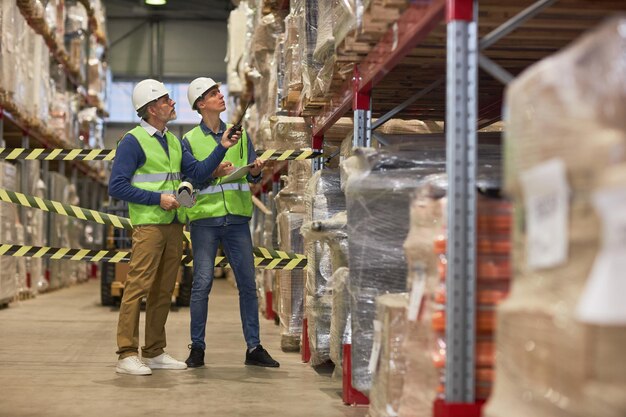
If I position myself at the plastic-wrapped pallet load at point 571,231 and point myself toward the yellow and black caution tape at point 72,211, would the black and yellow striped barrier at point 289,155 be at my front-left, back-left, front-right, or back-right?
front-right

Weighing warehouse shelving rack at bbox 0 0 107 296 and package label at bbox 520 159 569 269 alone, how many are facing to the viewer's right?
1

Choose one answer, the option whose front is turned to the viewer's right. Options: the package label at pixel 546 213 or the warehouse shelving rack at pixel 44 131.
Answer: the warehouse shelving rack

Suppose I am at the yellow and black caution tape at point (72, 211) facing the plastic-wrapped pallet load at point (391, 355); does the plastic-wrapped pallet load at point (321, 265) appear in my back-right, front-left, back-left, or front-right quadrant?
front-left

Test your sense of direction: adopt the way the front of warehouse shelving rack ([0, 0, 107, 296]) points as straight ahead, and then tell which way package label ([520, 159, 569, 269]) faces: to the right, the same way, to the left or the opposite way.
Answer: the opposite way

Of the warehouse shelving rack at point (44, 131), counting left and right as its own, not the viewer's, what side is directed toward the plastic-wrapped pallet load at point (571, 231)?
right

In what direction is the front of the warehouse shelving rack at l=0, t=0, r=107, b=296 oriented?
to the viewer's right

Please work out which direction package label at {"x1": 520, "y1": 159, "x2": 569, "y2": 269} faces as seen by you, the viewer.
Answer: facing the viewer and to the left of the viewer
